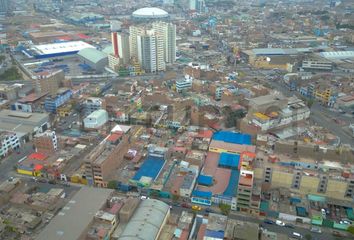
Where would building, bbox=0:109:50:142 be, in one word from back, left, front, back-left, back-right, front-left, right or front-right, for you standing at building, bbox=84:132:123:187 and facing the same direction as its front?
right

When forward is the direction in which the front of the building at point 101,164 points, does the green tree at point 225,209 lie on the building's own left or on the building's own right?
on the building's own left

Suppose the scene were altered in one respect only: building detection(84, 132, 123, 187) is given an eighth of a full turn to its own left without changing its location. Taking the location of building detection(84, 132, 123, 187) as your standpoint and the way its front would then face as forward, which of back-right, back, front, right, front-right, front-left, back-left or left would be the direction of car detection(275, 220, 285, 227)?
front-left

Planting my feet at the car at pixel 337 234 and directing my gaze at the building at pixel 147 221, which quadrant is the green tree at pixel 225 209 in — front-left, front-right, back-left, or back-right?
front-right

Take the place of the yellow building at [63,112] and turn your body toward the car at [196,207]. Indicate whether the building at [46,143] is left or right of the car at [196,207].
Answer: right

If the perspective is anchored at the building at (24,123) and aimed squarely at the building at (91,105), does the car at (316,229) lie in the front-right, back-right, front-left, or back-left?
front-right

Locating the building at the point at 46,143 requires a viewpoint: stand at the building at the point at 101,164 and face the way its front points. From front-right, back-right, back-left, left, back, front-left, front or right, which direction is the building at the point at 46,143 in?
right

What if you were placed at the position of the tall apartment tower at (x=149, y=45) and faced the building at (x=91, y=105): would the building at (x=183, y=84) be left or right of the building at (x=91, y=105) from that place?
left

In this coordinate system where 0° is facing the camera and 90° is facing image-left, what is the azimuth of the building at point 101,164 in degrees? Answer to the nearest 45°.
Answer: approximately 45°

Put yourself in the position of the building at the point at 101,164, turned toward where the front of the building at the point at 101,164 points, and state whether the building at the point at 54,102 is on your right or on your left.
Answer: on your right

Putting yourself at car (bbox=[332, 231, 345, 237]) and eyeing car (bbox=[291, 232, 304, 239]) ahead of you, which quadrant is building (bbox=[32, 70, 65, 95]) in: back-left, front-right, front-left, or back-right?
front-right

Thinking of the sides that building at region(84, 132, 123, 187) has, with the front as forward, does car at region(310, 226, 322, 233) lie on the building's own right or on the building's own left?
on the building's own left

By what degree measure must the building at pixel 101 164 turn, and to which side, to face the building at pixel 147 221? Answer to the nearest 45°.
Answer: approximately 45° to its left

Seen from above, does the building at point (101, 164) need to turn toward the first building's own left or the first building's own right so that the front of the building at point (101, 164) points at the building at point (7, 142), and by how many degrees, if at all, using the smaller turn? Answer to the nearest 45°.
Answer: approximately 90° to the first building's own right

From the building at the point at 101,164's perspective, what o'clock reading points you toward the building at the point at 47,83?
the building at the point at 47,83 is roughly at 4 o'clock from the building at the point at 101,164.

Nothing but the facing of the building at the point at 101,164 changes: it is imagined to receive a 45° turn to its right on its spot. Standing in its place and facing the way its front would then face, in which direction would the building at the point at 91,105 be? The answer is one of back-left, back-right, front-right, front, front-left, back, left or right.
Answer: right

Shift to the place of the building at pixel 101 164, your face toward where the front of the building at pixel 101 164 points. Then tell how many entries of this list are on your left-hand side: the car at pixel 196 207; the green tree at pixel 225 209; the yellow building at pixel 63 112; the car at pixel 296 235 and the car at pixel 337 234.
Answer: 4

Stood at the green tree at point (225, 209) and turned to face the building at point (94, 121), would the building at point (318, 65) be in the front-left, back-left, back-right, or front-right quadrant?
front-right

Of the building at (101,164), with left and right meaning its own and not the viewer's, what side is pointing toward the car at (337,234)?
left

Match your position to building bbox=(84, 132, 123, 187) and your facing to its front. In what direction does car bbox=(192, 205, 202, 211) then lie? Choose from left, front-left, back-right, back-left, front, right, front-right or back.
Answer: left
